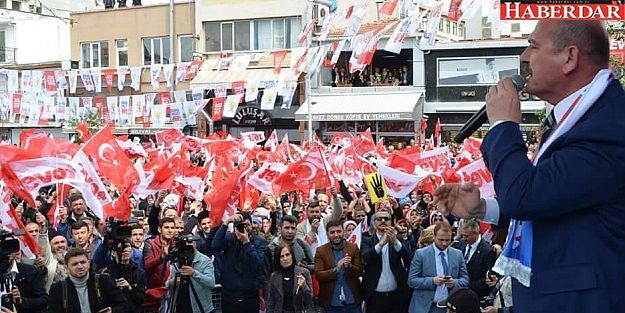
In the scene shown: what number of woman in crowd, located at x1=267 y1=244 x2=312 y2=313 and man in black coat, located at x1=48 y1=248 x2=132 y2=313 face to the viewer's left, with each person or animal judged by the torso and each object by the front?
0

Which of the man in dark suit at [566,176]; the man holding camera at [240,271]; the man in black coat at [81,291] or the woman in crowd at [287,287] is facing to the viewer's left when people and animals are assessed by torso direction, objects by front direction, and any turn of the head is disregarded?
the man in dark suit

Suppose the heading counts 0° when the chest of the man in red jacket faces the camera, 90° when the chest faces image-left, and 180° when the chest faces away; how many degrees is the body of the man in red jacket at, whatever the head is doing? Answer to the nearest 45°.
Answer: approximately 315°

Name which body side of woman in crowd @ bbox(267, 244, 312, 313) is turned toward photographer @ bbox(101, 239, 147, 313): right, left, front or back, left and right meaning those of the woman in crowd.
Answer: right

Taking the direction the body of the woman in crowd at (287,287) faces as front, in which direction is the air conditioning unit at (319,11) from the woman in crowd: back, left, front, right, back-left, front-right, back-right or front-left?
back

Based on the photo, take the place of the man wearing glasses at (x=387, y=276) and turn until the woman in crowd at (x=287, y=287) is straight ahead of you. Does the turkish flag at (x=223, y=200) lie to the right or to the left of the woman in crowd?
right

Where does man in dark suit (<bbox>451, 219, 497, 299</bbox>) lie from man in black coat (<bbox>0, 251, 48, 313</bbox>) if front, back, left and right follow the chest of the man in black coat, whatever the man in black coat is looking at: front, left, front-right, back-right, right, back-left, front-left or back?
back-left
